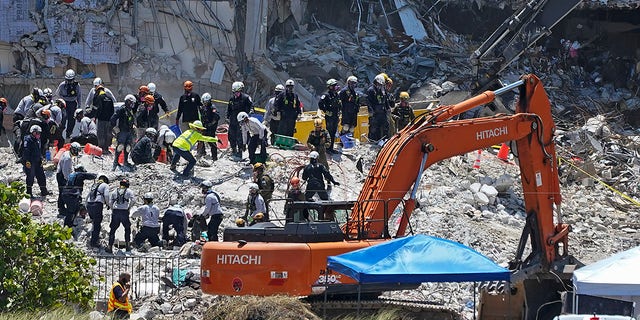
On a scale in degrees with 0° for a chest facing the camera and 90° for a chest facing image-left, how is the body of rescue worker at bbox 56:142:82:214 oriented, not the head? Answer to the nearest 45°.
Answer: approximately 270°

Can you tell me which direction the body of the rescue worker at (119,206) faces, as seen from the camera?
away from the camera

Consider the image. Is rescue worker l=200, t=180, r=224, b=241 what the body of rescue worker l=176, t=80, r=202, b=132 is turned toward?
yes

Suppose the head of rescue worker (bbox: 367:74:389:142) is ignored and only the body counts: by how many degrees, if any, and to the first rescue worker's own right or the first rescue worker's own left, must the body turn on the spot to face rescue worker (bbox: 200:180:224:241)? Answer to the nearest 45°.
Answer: approximately 90° to the first rescue worker's own right

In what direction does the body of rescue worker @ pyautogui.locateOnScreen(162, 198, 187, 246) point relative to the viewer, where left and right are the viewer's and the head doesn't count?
facing away from the viewer

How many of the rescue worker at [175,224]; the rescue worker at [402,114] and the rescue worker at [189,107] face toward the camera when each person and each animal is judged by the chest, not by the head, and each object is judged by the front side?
2

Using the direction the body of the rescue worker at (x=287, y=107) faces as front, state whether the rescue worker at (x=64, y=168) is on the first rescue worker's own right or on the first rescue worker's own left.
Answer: on the first rescue worker's own right

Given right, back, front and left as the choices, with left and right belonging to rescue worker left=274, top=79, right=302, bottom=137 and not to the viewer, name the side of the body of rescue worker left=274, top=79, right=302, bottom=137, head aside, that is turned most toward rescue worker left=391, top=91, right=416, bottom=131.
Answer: left
